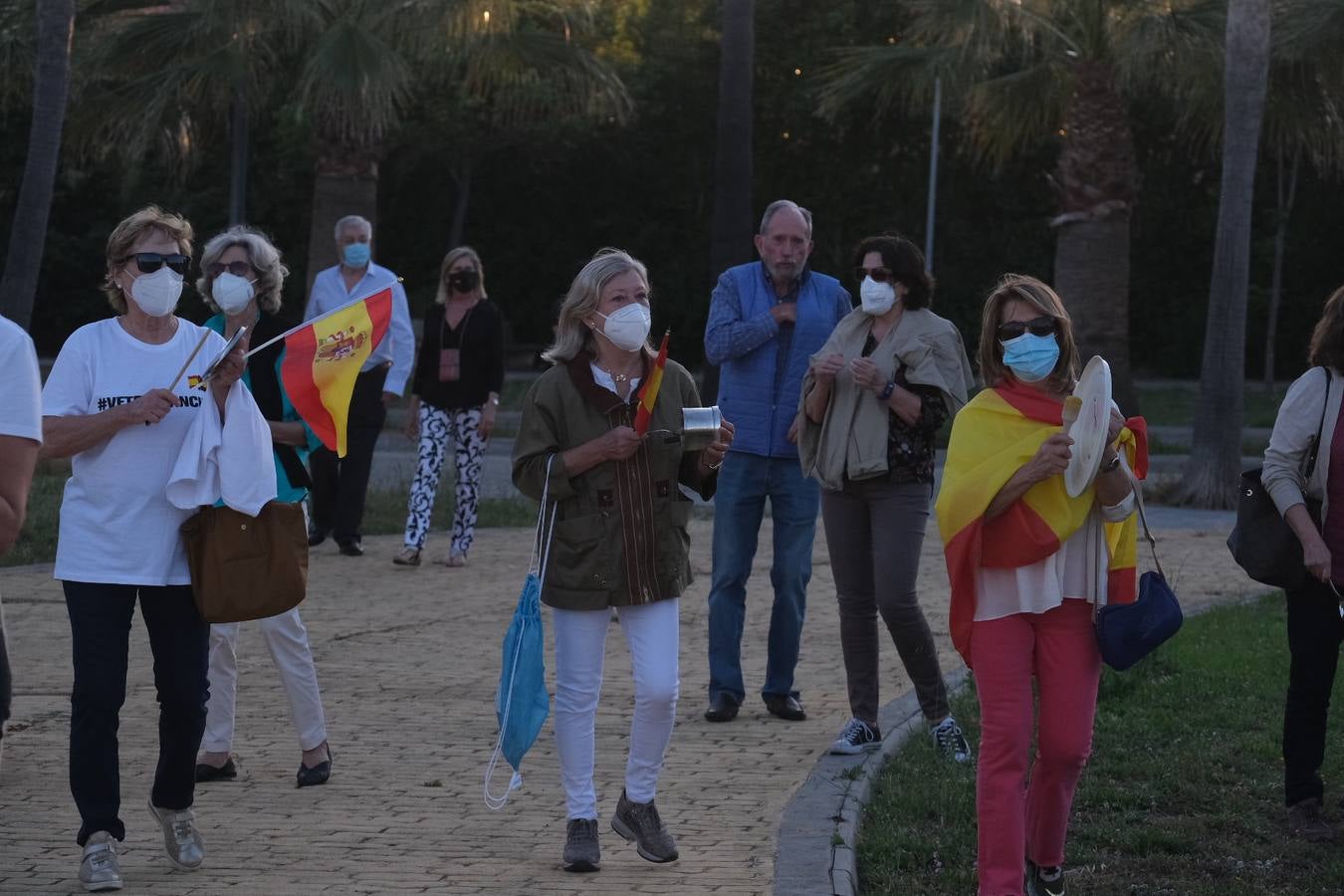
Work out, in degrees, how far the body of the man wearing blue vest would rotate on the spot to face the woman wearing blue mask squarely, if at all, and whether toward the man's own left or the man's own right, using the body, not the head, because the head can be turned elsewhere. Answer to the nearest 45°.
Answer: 0° — they already face them

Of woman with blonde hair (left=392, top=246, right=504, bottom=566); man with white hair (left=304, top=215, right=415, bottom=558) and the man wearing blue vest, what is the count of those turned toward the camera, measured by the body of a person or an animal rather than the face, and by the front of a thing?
3

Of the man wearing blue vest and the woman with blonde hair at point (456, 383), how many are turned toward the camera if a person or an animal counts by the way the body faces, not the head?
2

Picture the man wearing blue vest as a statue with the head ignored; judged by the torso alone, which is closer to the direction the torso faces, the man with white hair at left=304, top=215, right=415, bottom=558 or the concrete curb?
the concrete curb

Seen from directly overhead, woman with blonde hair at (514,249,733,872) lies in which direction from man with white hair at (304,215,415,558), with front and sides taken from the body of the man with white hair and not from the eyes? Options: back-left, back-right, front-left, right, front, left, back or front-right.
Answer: front

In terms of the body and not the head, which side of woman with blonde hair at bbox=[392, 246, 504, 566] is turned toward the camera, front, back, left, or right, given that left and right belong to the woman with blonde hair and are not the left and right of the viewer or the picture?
front

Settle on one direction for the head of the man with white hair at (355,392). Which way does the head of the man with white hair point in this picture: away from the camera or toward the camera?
toward the camera

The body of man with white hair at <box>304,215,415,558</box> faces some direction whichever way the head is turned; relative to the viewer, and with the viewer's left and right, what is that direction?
facing the viewer

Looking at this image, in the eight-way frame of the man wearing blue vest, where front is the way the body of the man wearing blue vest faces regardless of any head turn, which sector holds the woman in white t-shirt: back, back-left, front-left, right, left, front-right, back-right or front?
front-right

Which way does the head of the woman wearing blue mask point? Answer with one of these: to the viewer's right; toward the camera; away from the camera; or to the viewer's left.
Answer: toward the camera

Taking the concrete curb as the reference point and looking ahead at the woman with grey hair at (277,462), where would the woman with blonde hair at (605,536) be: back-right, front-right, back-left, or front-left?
front-left

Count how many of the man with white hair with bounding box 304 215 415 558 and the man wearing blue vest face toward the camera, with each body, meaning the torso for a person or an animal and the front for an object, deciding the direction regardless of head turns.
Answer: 2

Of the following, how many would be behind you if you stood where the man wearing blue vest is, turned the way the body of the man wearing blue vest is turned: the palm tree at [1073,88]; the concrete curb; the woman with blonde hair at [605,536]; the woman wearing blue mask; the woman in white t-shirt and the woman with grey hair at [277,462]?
1

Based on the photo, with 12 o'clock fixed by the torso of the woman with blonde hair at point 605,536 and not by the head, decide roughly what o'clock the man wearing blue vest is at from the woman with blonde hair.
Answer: The man wearing blue vest is roughly at 8 o'clock from the woman with blonde hair.

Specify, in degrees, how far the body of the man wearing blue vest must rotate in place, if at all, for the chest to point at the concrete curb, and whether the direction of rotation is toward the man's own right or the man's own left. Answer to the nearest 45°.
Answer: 0° — they already face it

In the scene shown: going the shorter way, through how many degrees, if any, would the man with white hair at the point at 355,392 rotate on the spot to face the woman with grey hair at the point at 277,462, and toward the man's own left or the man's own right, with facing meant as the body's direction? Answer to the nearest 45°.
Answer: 0° — they already face them

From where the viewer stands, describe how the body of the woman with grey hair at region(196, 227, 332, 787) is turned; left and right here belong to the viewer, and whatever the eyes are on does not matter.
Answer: facing the viewer and to the left of the viewer
